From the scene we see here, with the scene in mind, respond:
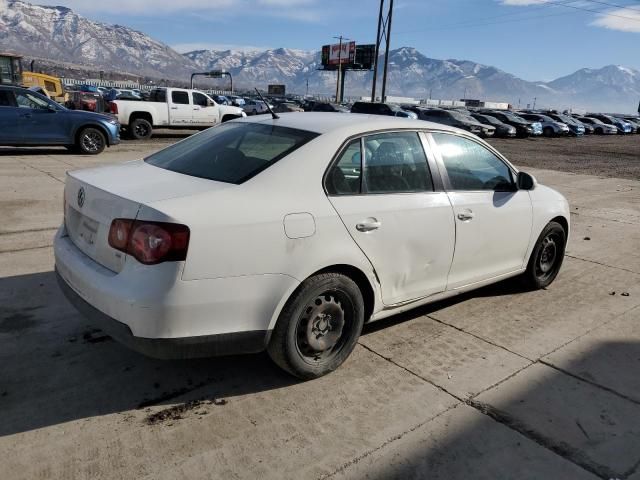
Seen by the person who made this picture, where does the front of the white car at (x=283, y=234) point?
facing away from the viewer and to the right of the viewer

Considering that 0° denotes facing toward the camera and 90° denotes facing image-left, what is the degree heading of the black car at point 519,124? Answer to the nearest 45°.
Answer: approximately 315°

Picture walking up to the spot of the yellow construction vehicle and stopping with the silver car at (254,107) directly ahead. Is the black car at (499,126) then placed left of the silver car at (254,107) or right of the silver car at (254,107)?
right

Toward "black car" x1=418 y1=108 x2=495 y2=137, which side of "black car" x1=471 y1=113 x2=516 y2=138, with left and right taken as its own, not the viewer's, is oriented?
right

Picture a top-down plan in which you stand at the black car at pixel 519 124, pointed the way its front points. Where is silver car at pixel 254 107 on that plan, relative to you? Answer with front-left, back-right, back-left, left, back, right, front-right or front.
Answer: back-right

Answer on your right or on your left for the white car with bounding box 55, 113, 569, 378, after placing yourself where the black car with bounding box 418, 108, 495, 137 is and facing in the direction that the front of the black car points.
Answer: on your right

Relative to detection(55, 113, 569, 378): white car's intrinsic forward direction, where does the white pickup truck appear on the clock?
The white pickup truck is roughly at 10 o'clock from the white car.
